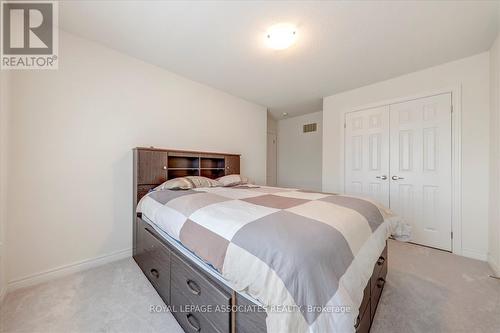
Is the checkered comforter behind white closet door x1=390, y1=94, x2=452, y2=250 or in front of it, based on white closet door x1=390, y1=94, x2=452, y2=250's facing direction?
in front

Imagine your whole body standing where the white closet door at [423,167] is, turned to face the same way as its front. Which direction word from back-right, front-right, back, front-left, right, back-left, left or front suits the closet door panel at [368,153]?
front-right

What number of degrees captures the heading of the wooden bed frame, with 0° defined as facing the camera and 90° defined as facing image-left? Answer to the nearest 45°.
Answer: approximately 315°

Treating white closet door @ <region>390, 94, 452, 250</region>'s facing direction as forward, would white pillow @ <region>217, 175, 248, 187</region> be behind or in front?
in front
